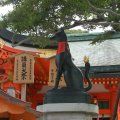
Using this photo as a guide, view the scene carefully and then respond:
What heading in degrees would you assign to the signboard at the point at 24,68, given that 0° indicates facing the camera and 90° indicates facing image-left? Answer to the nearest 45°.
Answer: approximately 0°

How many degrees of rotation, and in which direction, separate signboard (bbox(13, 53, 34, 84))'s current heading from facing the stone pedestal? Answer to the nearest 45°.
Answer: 0° — it already faces it
